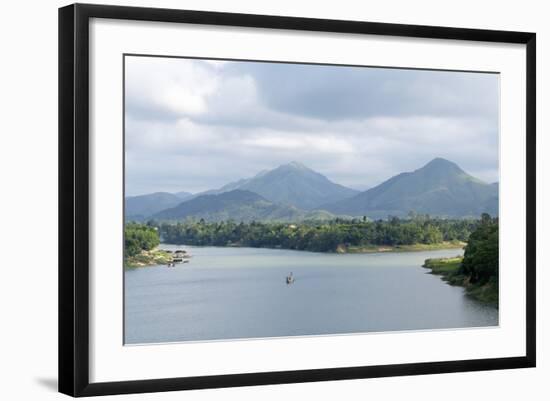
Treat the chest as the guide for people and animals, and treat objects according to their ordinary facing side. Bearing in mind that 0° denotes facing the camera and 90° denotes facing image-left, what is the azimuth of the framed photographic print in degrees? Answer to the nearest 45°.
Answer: approximately 315°
